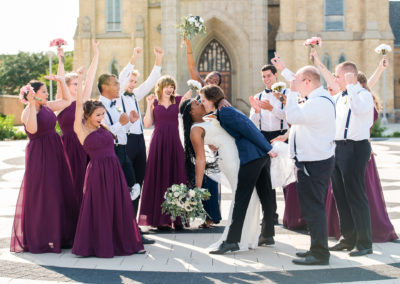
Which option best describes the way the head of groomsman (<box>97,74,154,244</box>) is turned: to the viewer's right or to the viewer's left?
to the viewer's right

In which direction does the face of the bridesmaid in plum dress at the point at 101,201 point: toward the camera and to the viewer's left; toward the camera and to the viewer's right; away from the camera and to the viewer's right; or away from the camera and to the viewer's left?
toward the camera and to the viewer's right

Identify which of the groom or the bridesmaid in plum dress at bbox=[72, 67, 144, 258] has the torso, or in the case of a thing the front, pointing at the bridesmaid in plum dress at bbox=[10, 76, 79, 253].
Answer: the groom

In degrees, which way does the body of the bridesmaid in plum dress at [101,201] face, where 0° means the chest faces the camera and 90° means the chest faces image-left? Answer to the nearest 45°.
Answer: approximately 315°

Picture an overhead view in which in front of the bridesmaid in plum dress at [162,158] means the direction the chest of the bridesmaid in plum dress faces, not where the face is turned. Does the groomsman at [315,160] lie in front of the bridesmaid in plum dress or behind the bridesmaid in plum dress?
in front

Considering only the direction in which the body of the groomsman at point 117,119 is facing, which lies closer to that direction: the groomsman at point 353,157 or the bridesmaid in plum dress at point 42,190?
the groomsman

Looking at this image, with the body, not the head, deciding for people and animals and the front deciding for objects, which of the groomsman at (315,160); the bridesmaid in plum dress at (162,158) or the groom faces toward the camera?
the bridesmaid in plum dress

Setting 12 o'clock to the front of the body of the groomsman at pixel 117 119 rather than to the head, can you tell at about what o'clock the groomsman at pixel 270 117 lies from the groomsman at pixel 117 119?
the groomsman at pixel 270 117 is roughly at 10 o'clock from the groomsman at pixel 117 119.

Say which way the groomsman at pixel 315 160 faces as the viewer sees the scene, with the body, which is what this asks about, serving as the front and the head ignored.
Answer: to the viewer's left

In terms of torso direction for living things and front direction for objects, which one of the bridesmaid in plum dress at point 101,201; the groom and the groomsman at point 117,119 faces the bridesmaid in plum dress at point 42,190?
the groom

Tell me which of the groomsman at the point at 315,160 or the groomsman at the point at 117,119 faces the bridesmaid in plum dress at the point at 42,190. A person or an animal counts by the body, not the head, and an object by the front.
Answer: the groomsman at the point at 315,160

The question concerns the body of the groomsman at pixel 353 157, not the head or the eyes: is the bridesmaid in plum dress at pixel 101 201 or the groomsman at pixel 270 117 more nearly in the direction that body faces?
the bridesmaid in plum dress

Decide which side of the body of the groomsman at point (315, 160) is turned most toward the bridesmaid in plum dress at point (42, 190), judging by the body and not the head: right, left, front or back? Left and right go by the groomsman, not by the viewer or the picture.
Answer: front

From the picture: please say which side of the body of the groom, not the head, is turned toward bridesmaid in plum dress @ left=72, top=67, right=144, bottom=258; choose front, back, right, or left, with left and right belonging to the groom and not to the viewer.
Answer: front

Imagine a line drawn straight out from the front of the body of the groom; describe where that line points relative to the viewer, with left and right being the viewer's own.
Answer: facing to the left of the viewer

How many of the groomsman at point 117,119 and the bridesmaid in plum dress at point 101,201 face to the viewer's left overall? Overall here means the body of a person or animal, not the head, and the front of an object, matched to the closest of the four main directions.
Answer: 0
